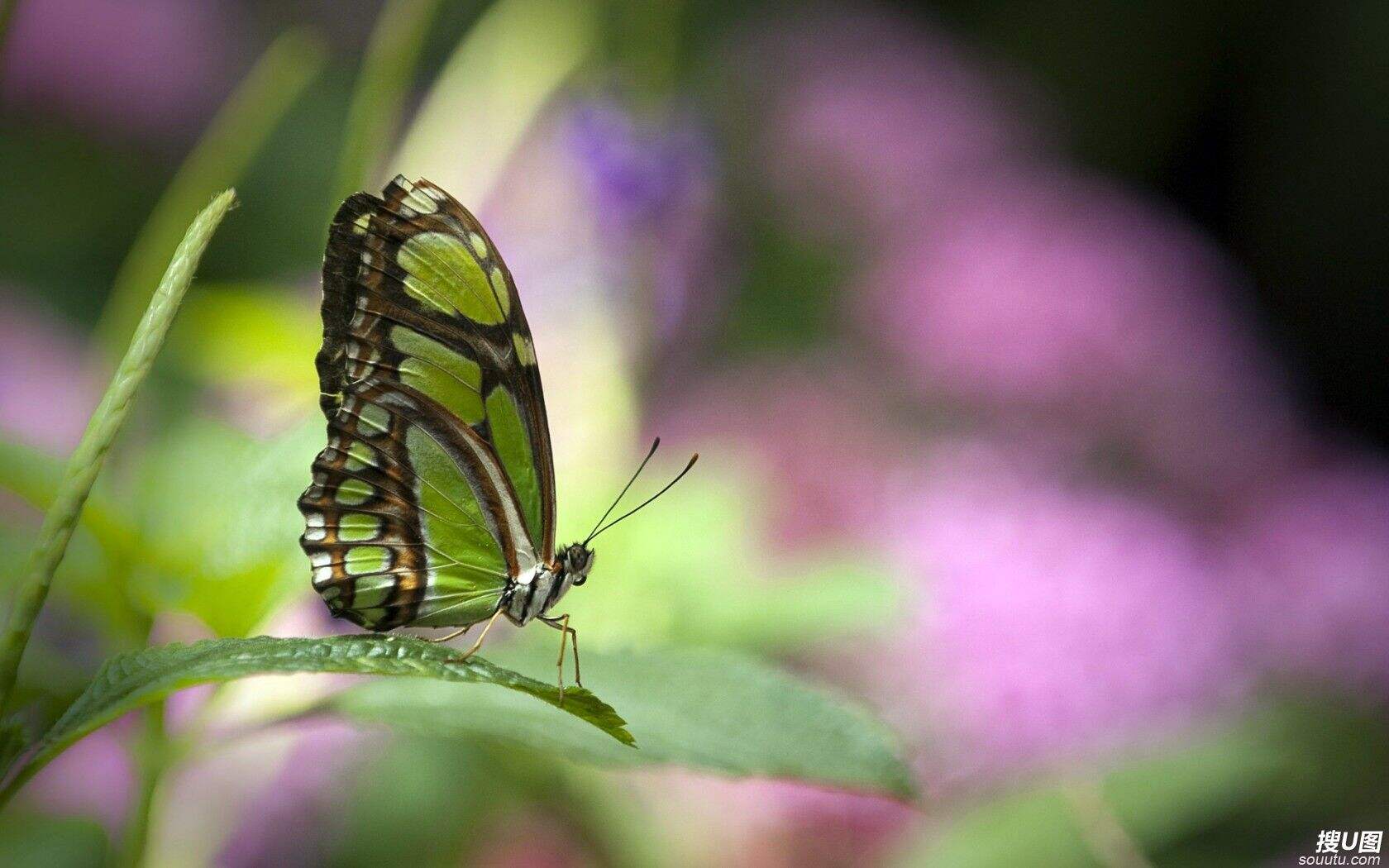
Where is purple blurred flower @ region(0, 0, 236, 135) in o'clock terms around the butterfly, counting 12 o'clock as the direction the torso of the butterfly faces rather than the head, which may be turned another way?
The purple blurred flower is roughly at 8 o'clock from the butterfly.

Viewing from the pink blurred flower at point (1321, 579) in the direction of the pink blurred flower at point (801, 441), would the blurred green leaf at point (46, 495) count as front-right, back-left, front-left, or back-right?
front-left

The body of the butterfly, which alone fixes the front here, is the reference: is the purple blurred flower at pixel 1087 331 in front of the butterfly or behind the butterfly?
in front

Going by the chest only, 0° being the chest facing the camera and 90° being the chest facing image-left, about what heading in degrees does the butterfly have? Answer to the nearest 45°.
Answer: approximately 270°
